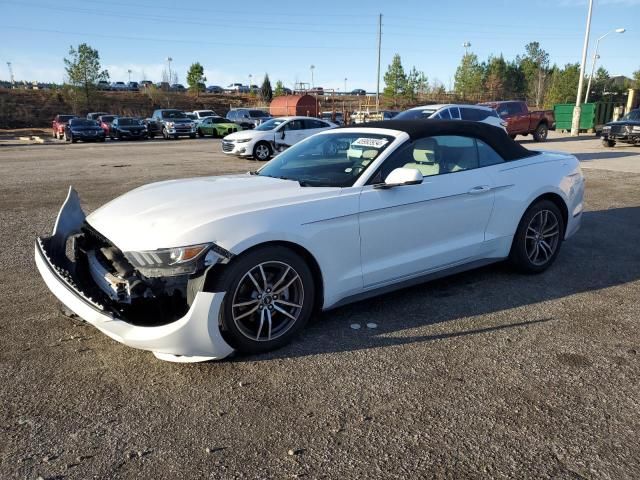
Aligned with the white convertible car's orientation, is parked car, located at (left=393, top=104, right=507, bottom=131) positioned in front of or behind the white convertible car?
behind

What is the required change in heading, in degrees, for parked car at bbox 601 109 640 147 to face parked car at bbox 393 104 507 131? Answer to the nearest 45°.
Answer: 0° — it already faces it

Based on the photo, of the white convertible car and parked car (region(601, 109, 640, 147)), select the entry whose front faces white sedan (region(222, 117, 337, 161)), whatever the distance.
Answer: the parked car

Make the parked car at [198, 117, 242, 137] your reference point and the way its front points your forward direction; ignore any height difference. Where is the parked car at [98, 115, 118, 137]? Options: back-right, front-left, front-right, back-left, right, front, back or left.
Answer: back-right

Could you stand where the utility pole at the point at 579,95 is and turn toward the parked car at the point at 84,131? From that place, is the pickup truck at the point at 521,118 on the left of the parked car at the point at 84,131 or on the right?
left

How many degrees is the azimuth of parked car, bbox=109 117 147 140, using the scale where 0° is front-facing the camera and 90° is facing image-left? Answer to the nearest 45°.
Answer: approximately 315°

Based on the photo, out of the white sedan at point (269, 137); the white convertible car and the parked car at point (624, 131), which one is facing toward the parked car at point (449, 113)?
the parked car at point (624, 131)

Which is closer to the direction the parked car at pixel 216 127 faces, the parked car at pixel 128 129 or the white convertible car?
the white convertible car

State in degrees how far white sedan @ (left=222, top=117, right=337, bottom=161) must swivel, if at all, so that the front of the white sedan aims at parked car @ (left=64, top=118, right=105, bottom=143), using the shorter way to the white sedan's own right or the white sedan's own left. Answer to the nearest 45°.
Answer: approximately 90° to the white sedan's own right

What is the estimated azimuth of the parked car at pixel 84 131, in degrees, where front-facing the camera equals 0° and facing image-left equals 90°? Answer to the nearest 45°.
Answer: approximately 315°
